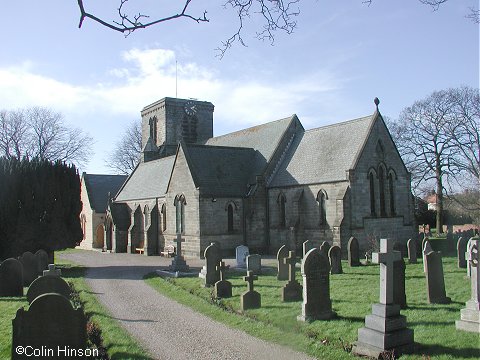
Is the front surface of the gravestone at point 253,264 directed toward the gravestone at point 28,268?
no

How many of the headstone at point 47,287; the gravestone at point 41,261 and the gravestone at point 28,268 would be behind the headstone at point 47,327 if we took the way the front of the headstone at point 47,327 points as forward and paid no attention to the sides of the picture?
3

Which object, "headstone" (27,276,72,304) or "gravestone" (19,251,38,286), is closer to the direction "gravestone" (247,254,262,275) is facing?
the headstone

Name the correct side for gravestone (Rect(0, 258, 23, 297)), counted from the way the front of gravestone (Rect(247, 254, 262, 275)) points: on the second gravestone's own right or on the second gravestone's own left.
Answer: on the second gravestone's own right

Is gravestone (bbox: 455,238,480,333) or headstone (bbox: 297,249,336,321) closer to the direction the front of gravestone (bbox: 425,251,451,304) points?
the gravestone

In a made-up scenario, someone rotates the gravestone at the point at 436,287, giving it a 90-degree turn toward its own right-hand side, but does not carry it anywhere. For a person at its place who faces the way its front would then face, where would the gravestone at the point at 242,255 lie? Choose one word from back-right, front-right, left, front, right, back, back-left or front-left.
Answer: front-right

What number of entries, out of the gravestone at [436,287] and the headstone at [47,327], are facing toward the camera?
2

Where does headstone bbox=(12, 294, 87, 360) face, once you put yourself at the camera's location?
facing the viewer

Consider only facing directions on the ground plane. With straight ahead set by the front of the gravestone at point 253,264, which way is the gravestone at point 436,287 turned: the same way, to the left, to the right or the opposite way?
the same way

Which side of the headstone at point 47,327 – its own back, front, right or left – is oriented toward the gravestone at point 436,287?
left

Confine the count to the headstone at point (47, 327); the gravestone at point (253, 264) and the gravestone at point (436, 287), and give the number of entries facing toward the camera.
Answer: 3

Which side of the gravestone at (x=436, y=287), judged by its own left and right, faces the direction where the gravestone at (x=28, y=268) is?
right

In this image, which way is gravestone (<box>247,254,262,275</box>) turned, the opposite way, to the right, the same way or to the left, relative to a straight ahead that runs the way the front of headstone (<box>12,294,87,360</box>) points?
the same way

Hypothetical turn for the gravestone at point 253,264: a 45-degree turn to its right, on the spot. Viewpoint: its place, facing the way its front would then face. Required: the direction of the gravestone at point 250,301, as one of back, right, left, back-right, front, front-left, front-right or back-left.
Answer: front-left

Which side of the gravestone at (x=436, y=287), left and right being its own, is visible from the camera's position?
front

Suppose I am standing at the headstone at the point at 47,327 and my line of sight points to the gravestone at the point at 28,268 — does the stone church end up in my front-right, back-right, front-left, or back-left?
front-right

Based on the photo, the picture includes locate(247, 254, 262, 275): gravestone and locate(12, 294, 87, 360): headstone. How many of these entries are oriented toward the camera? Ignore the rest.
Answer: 2

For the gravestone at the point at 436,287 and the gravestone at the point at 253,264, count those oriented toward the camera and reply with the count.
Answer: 2

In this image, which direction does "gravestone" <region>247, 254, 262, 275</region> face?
toward the camera
